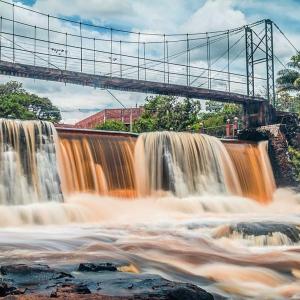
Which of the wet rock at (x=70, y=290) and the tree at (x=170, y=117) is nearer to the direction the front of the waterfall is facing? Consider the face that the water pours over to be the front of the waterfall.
the wet rock

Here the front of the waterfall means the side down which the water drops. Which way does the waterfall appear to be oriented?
toward the camera

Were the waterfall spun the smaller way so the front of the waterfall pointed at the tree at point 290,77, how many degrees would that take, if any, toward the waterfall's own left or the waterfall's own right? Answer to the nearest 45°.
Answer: approximately 135° to the waterfall's own left

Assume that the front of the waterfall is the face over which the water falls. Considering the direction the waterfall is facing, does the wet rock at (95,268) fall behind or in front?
in front

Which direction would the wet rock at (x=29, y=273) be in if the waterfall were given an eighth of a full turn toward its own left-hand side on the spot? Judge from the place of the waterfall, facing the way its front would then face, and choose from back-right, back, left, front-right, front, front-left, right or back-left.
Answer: front-right

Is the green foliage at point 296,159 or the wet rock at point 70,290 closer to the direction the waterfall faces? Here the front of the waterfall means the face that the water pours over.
the wet rock

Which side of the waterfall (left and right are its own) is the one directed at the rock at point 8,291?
front

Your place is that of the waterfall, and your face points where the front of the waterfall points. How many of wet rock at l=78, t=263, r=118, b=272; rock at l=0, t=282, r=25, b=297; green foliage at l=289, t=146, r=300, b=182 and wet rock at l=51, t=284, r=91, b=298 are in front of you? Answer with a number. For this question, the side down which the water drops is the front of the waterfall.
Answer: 3

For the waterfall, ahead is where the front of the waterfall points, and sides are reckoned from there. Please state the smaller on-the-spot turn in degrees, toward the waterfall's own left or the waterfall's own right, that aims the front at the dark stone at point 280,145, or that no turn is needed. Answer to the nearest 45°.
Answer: approximately 135° to the waterfall's own left

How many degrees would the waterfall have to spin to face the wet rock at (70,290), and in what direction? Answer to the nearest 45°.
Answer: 0° — it already faces it

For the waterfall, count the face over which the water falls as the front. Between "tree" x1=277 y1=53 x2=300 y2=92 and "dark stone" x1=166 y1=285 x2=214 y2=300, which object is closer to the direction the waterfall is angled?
the dark stone

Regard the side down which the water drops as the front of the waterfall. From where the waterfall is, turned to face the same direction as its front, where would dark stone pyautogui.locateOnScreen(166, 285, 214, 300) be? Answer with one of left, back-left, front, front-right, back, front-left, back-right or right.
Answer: front

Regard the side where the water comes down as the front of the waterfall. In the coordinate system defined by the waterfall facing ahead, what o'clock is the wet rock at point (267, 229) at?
The wet rock is roughly at 11 o'clock from the waterfall.

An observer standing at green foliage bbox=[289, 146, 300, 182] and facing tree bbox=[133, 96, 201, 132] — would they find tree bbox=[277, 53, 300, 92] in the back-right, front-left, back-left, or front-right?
front-right
